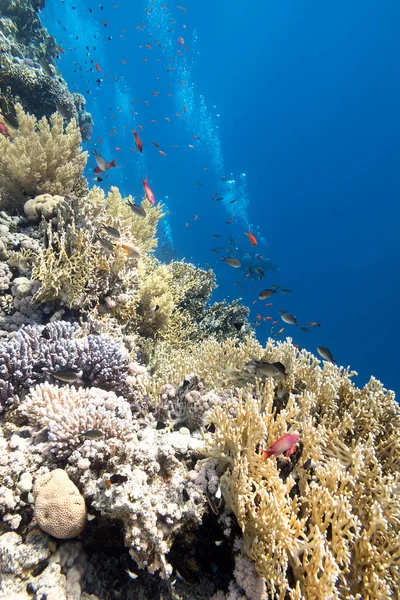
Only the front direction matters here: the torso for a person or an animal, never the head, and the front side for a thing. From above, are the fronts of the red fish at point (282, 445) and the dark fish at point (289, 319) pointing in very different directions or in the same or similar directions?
very different directions

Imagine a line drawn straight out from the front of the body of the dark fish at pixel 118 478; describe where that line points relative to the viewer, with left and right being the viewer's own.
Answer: facing to the left of the viewer
